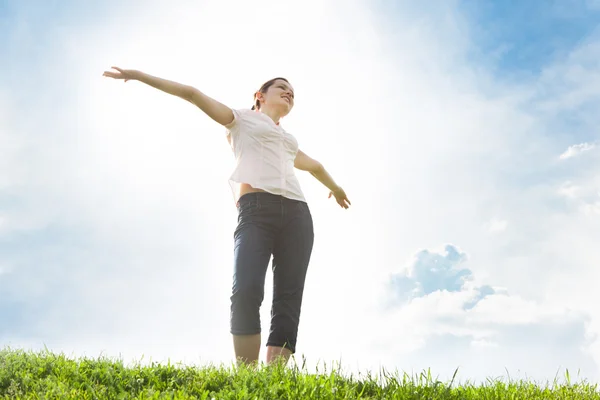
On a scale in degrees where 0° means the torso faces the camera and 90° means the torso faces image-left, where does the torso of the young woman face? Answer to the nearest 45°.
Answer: approximately 315°

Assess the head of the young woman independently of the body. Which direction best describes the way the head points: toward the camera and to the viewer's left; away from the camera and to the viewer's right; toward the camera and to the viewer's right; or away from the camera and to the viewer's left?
toward the camera and to the viewer's right
